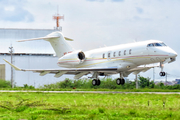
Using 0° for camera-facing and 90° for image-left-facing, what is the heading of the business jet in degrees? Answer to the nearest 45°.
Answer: approximately 315°
